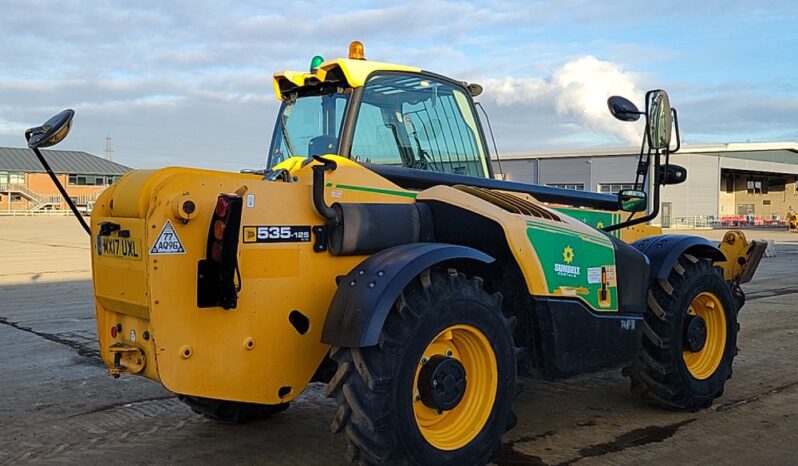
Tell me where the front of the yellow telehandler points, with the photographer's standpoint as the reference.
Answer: facing away from the viewer and to the right of the viewer
